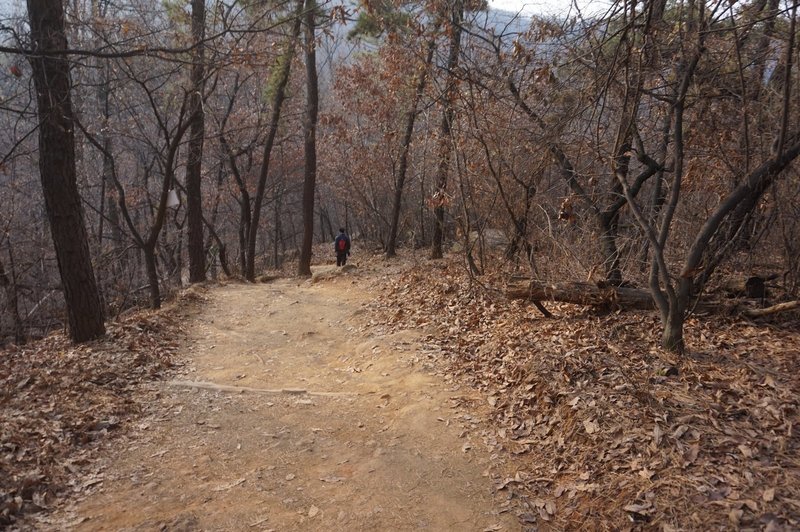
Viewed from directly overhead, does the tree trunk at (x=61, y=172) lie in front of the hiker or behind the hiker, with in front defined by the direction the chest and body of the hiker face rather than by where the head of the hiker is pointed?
behind

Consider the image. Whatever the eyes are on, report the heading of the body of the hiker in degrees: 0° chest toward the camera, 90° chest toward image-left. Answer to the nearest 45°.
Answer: approximately 180°

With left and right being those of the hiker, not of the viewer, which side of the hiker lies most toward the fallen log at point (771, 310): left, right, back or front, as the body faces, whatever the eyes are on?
back

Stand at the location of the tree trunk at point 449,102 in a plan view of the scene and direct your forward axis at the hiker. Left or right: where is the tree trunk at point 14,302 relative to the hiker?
left

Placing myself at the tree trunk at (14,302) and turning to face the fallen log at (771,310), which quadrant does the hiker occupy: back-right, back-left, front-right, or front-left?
front-left
